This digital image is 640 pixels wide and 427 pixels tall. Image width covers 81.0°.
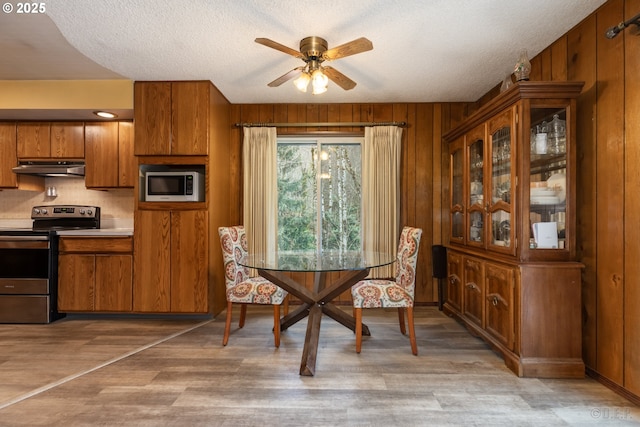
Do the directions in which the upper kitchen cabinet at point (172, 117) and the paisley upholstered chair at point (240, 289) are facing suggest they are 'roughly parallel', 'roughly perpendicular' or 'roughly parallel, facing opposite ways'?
roughly perpendicular

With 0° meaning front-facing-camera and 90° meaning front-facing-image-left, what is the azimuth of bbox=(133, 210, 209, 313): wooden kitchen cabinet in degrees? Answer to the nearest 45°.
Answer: approximately 0°

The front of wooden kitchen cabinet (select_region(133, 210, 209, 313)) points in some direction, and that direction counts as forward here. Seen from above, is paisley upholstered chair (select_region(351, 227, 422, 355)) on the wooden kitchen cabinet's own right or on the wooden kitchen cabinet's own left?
on the wooden kitchen cabinet's own left

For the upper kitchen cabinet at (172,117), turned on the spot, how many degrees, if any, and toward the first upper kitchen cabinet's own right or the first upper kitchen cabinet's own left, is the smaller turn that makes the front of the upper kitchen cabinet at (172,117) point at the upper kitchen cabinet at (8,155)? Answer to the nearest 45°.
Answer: approximately 135° to the first upper kitchen cabinet's own right

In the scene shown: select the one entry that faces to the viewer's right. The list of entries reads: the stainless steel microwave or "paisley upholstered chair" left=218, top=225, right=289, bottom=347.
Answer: the paisley upholstered chair

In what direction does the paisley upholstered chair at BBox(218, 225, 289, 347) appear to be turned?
to the viewer's right

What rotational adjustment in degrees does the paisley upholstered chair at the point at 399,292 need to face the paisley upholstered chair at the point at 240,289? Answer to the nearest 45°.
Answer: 0° — it already faces it

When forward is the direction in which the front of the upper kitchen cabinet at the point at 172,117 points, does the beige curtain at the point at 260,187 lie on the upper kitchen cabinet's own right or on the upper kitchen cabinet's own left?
on the upper kitchen cabinet's own left

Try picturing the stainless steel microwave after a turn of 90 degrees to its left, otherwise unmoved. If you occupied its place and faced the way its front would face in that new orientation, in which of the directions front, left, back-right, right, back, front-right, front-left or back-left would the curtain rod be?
front

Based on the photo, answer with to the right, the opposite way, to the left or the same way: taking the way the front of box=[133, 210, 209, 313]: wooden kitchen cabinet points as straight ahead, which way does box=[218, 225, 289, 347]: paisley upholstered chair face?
to the left

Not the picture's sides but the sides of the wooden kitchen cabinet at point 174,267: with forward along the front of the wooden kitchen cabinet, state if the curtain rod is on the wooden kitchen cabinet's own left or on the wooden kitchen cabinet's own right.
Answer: on the wooden kitchen cabinet's own left

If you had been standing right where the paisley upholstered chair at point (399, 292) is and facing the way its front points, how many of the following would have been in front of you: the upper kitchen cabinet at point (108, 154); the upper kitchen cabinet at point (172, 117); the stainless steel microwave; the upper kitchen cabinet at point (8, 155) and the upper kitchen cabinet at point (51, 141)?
5

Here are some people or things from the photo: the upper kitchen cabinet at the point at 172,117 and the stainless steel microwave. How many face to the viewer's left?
0
